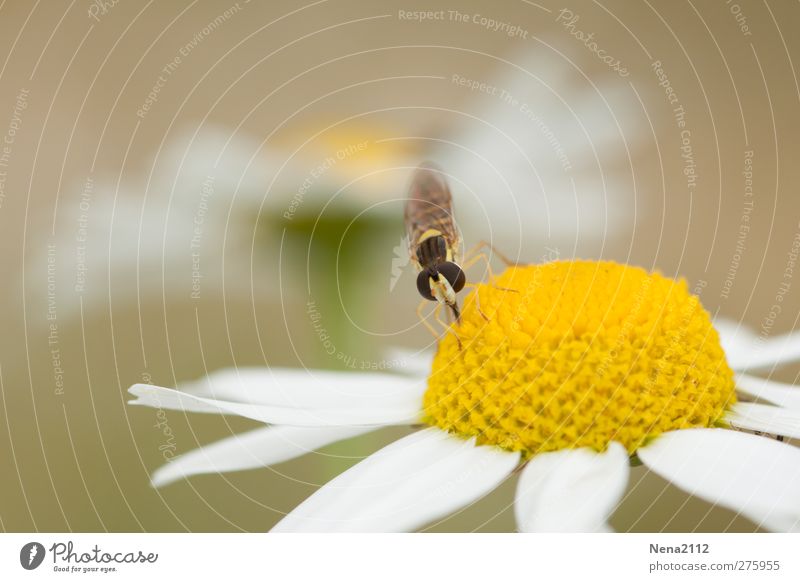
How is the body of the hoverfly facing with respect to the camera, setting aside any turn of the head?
toward the camera
